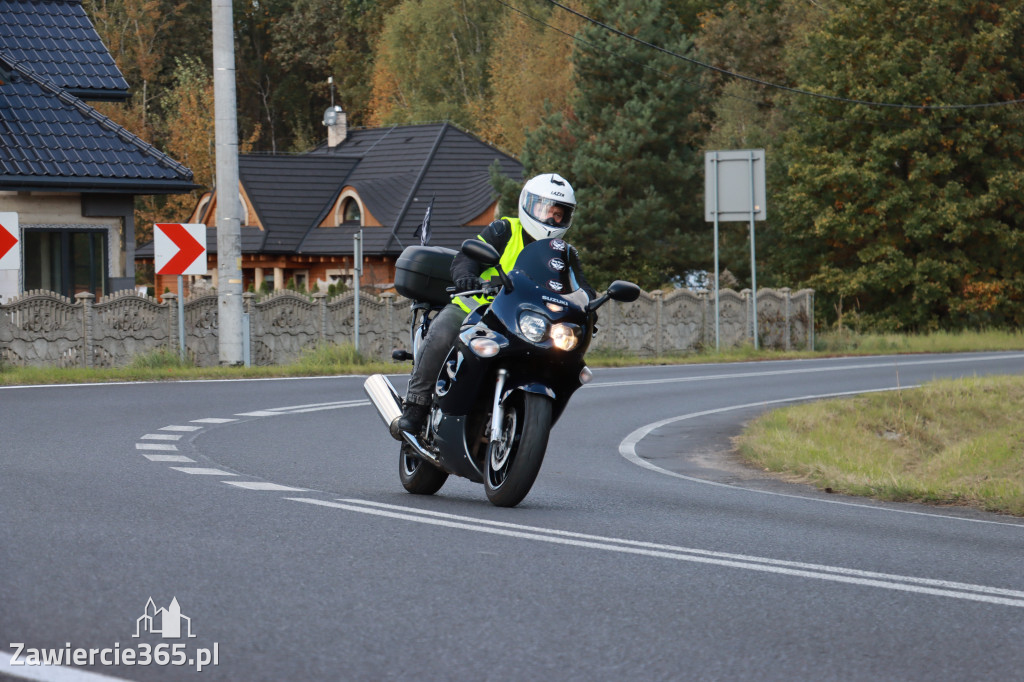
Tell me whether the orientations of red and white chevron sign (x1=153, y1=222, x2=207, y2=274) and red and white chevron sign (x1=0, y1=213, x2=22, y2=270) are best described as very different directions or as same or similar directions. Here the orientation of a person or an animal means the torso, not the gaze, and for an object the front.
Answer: same or similar directions

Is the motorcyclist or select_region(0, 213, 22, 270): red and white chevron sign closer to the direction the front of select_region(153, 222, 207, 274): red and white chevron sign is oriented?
the motorcyclist

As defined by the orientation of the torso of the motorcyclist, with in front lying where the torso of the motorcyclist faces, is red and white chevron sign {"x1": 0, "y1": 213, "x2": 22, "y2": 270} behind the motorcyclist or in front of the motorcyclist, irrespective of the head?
behind

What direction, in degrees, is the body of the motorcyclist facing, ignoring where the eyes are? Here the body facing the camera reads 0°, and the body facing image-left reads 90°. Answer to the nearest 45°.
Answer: approximately 315°

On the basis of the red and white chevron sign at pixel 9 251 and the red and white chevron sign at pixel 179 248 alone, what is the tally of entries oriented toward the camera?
2

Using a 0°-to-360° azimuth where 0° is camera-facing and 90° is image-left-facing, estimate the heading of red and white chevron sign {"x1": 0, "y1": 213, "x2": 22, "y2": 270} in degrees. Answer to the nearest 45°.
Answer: approximately 0°

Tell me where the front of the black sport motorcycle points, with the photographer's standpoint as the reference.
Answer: facing the viewer and to the right of the viewer

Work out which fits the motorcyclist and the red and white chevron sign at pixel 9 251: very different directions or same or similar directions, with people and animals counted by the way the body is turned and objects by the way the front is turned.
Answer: same or similar directions

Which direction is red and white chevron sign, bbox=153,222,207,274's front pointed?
toward the camera
